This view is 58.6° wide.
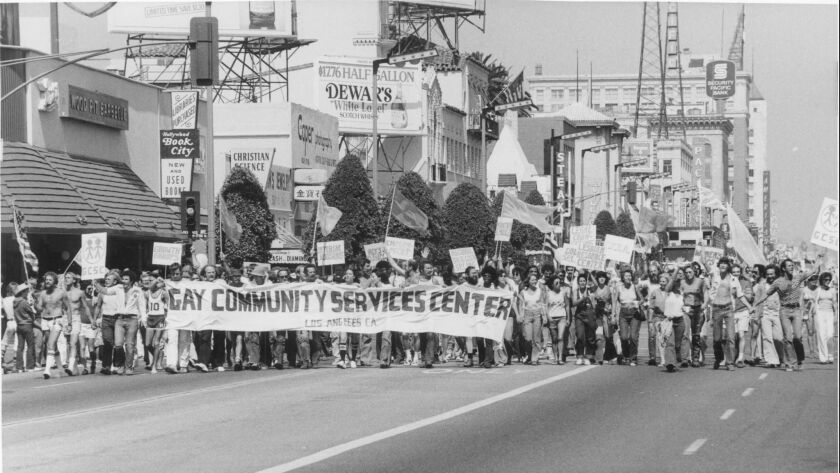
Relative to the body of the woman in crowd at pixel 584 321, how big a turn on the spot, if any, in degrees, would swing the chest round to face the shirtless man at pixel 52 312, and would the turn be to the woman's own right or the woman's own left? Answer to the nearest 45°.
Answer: approximately 90° to the woman's own right

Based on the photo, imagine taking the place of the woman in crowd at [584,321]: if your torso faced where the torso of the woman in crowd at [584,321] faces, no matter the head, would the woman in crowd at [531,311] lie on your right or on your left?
on your right

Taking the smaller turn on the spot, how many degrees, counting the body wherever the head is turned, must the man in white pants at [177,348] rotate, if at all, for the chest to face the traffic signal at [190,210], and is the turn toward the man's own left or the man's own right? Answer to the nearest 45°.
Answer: approximately 180°

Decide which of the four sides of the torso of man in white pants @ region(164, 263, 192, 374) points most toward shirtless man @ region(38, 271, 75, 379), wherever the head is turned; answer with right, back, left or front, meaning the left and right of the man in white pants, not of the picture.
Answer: right
